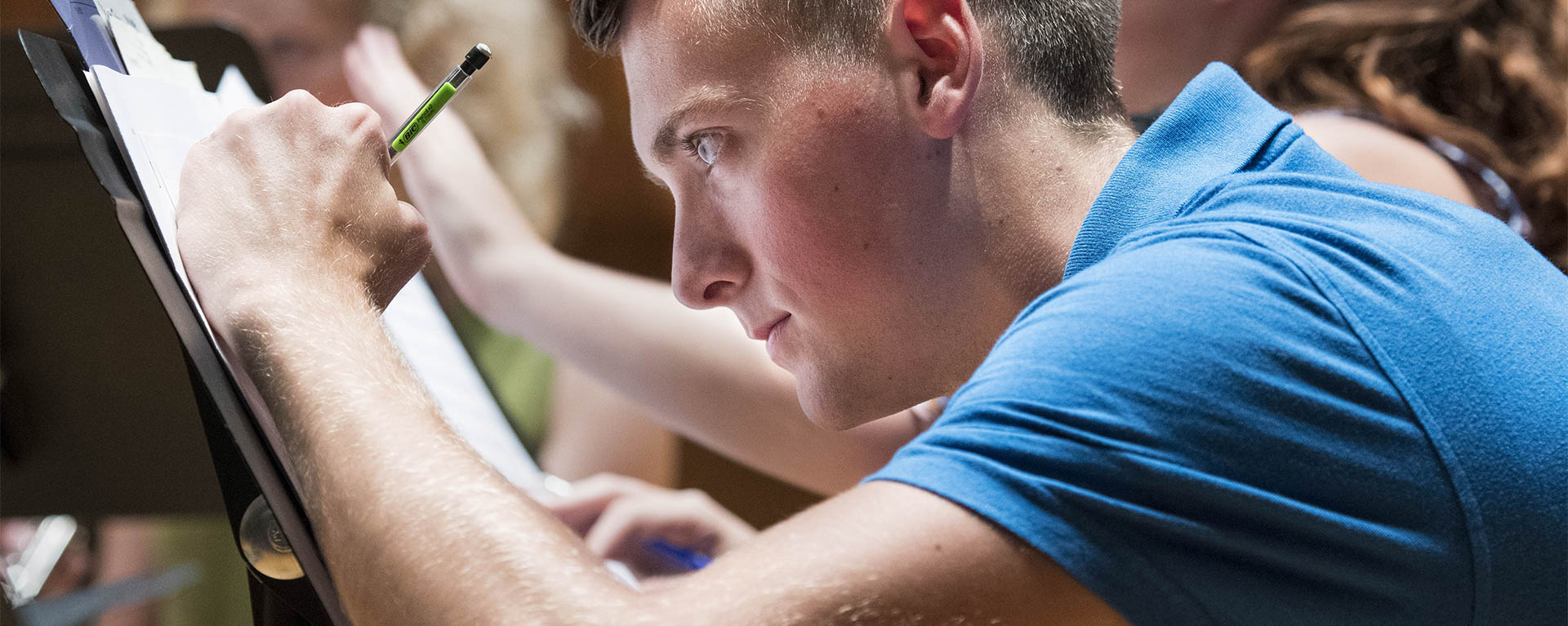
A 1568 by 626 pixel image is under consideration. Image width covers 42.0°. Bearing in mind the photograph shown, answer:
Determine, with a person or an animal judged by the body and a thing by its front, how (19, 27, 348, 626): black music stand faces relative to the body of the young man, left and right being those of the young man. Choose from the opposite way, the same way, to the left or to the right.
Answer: the opposite way

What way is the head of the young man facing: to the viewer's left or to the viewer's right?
to the viewer's left

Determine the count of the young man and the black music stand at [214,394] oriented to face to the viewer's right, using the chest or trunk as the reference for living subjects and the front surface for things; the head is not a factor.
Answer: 1

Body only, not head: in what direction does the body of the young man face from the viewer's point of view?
to the viewer's left

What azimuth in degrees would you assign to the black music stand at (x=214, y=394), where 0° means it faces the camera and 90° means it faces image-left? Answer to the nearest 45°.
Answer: approximately 270°
